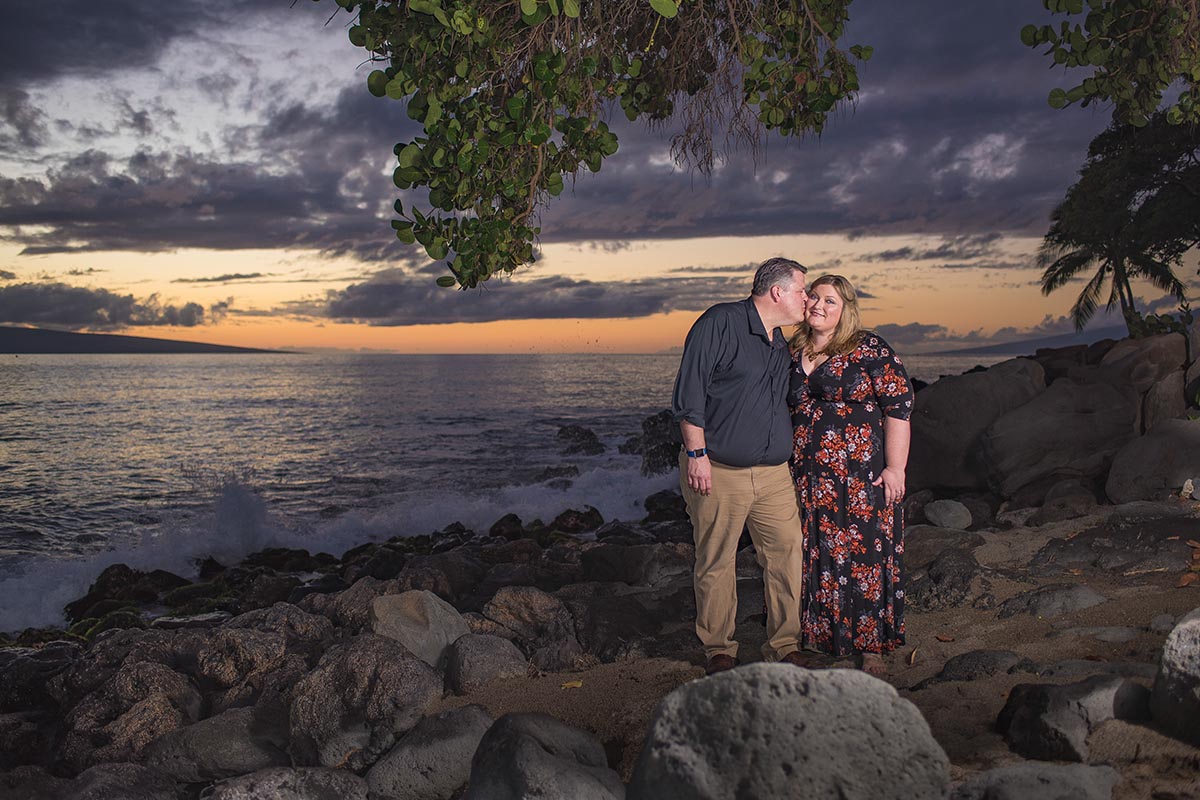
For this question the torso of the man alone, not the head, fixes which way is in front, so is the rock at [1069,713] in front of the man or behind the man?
in front

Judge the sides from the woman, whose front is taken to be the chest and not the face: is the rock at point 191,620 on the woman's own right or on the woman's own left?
on the woman's own right

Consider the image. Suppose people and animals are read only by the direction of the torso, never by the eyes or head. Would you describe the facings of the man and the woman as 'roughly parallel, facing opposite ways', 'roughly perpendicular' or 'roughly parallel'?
roughly perpendicular

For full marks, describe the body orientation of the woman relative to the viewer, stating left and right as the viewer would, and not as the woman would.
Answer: facing the viewer and to the left of the viewer

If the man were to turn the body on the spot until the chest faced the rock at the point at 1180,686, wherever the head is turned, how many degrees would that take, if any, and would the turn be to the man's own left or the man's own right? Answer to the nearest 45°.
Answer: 0° — they already face it

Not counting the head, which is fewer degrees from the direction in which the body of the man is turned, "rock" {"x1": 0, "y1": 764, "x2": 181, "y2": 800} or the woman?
the woman

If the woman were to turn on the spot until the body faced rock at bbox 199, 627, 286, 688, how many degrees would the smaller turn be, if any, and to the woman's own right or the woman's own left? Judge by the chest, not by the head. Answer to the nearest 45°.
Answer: approximately 45° to the woman's own right

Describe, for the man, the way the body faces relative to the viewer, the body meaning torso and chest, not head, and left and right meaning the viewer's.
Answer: facing the viewer and to the right of the viewer

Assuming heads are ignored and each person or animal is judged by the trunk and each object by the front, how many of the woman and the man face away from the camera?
0

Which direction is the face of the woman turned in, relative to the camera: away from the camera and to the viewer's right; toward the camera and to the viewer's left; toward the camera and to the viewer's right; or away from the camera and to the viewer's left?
toward the camera and to the viewer's left

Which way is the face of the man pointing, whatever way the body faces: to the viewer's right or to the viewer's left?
to the viewer's right
